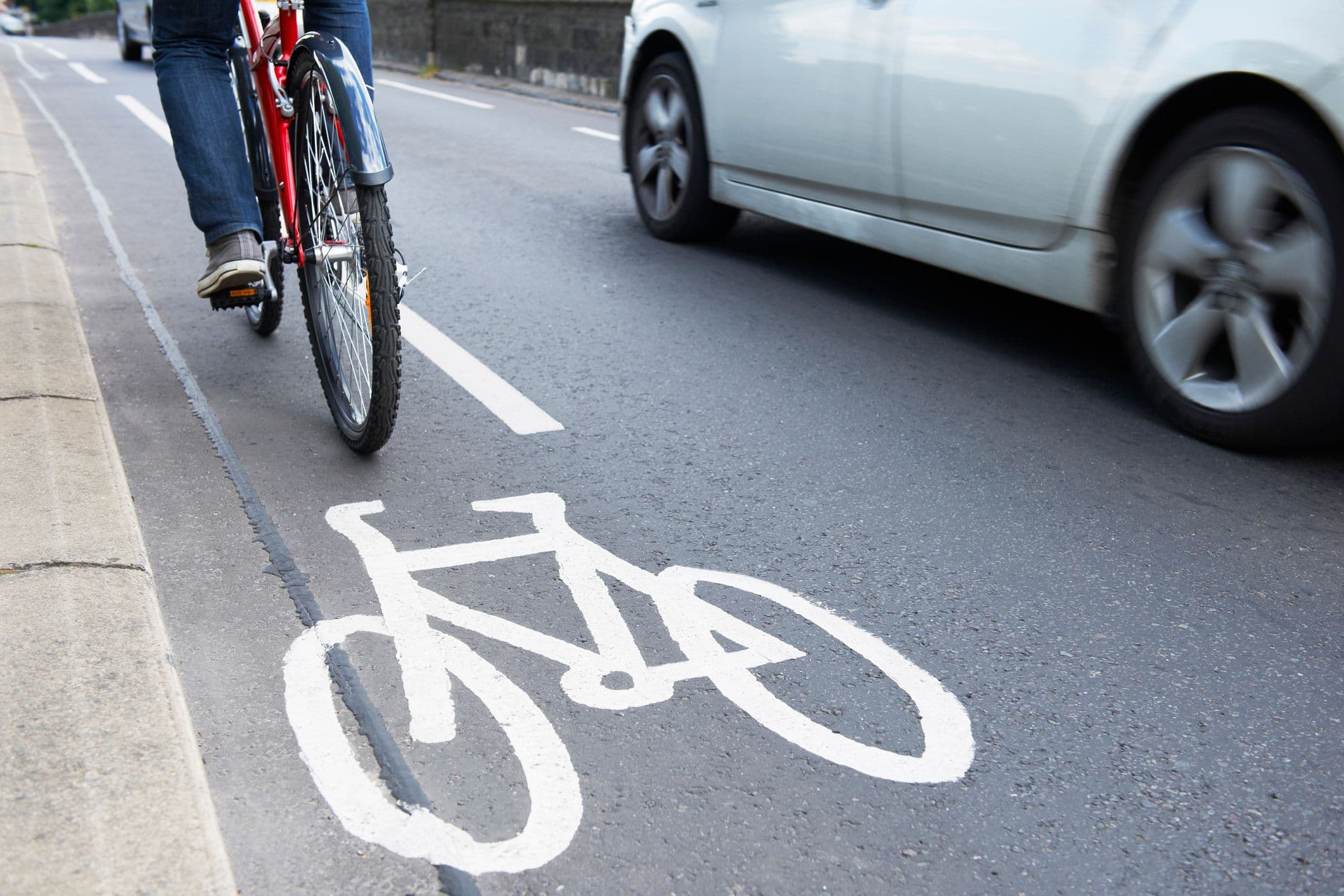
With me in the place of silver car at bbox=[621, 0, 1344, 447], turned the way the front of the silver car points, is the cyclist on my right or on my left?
on my left

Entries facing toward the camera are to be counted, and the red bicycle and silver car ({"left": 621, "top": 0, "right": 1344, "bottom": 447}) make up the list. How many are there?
0

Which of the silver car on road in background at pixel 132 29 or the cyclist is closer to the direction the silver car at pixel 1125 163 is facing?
the silver car on road in background

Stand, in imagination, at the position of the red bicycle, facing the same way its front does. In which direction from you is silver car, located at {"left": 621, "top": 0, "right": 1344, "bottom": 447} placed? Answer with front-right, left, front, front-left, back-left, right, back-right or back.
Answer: right

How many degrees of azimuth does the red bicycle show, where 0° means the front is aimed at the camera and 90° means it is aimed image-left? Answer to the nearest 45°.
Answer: approximately 180°

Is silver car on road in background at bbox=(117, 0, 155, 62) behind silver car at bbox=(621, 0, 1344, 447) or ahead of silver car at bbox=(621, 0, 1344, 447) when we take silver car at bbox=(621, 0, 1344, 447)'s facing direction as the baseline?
ahead

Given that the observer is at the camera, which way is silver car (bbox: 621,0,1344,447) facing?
facing away from the viewer and to the left of the viewer
